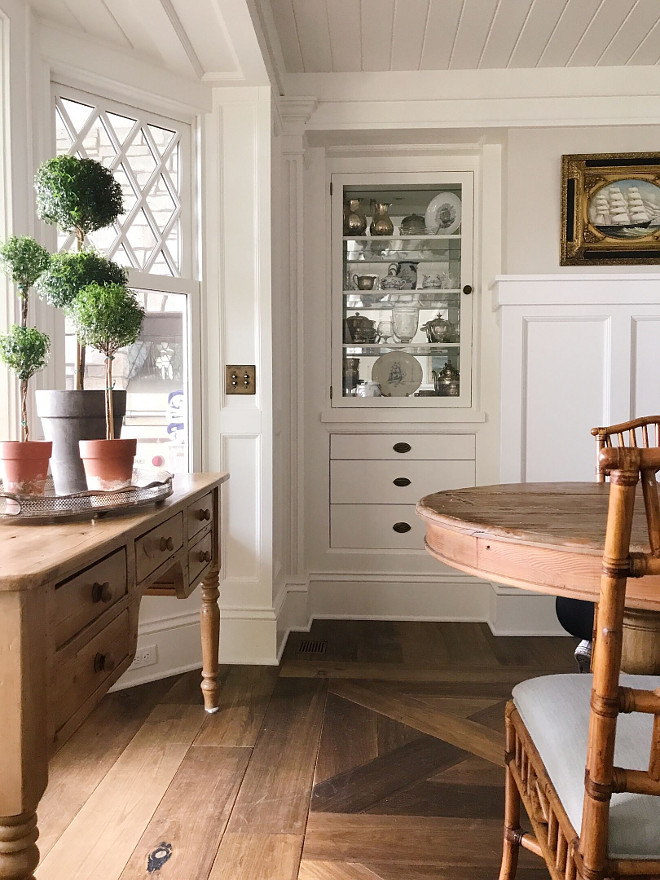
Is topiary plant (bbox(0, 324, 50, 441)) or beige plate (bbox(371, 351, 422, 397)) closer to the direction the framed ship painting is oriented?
the topiary plant

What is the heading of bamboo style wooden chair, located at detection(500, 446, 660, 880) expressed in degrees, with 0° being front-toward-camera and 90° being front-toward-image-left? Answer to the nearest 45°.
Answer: approximately 135°

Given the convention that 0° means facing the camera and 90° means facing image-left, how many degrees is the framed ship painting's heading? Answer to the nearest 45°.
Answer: approximately 0°

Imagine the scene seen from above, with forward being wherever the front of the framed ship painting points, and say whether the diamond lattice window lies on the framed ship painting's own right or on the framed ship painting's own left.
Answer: on the framed ship painting's own right

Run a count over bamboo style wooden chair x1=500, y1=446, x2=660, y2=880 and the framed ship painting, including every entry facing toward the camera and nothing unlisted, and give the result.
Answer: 1

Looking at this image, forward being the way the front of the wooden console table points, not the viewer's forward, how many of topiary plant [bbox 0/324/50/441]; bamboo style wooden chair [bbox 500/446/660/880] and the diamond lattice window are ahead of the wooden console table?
1

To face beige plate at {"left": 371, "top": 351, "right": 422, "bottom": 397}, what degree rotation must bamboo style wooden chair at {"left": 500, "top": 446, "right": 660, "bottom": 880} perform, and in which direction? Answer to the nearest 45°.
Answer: approximately 45° to its right

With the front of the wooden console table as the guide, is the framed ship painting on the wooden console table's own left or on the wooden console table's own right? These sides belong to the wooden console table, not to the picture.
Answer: on the wooden console table's own left

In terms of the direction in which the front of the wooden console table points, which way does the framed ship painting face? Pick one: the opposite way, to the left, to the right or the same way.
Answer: to the right

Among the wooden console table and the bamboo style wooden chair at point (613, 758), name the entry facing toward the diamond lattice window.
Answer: the bamboo style wooden chair

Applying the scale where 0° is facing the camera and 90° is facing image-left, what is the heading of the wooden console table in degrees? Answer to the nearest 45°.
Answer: approximately 315°

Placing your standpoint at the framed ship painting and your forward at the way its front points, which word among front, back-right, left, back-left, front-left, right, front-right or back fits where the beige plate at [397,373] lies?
right

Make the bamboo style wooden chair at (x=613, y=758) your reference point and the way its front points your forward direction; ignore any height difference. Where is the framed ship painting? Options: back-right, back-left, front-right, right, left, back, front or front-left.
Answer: front-right
